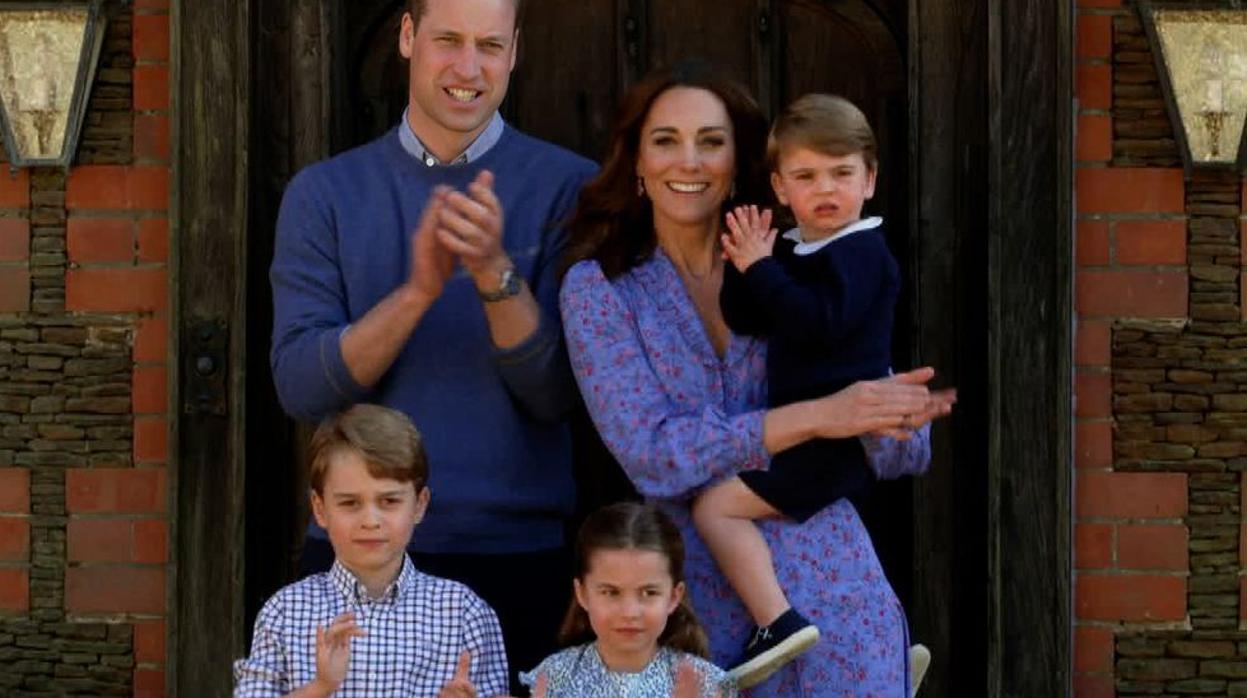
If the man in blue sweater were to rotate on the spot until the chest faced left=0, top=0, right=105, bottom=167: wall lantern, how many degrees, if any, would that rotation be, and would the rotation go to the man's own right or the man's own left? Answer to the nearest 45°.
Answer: approximately 135° to the man's own right

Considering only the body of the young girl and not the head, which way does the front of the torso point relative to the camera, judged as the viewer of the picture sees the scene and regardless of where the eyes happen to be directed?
toward the camera

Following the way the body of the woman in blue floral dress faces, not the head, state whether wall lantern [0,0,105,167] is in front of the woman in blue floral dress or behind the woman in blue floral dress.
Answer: behind

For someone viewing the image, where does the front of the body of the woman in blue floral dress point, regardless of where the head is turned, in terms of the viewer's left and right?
facing the viewer and to the right of the viewer

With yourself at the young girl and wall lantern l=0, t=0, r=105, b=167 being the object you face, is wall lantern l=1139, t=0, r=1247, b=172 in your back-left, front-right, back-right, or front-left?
back-right

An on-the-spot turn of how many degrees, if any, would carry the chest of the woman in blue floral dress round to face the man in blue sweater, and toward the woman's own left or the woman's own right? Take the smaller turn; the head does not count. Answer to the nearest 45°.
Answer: approximately 135° to the woman's own right

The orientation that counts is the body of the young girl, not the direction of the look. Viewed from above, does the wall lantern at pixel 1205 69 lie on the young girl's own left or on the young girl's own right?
on the young girl's own left

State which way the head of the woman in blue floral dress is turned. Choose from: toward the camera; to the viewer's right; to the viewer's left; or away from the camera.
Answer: toward the camera

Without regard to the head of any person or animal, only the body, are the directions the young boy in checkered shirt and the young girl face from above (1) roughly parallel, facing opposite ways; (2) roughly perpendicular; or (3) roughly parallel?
roughly parallel

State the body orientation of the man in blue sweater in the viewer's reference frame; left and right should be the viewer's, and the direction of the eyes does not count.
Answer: facing the viewer

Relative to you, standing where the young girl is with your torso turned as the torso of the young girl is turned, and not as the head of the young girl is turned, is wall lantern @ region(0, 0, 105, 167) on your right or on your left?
on your right

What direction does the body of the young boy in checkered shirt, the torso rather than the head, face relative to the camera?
toward the camera

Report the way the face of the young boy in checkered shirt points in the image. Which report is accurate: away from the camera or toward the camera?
toward the camera

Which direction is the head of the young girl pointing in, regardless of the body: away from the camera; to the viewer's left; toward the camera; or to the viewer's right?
toward the camera
